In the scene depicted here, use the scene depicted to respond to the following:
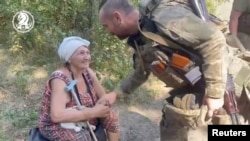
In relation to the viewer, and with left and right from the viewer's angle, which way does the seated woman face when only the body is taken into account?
facing the viewer and to the right of the viewer

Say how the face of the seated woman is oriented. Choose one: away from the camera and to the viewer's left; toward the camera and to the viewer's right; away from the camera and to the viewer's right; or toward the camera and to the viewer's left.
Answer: toward the camera and to the viewer's right
